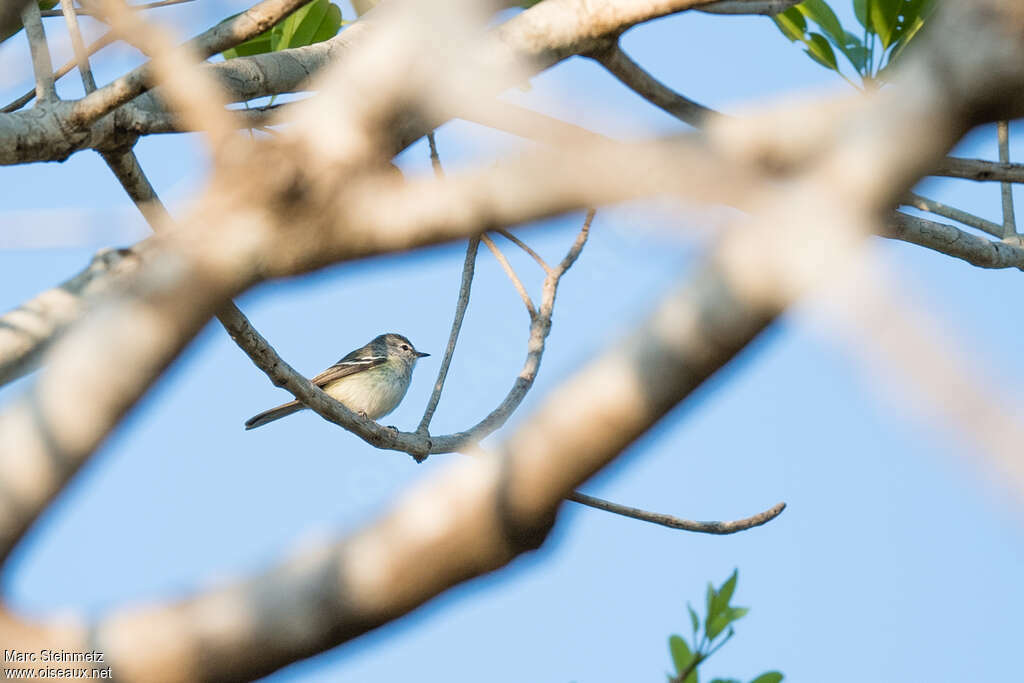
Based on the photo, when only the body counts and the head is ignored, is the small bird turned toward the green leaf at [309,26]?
no

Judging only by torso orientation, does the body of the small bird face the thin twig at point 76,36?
no

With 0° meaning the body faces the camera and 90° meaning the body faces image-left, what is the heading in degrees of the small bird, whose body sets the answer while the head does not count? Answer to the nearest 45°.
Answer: approximately 270°
